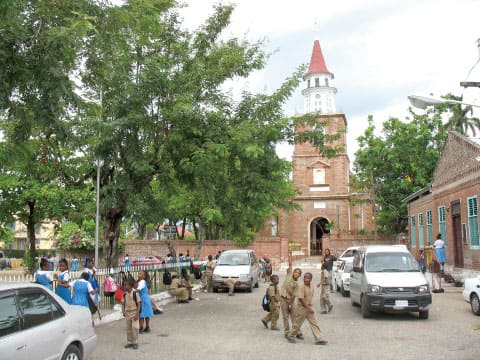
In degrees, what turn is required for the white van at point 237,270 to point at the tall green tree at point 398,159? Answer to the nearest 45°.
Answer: approximately 135° to its left

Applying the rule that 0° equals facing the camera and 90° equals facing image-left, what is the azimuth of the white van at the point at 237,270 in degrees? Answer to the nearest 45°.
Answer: approximately 0°

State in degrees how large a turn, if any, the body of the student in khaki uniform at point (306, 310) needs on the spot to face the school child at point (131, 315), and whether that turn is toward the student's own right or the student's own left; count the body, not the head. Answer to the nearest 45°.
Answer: approximately 135° to the student's own right
